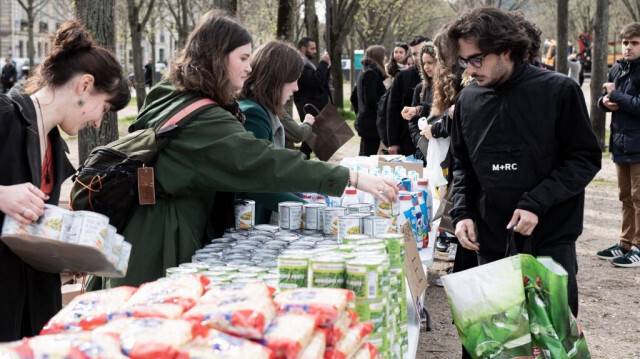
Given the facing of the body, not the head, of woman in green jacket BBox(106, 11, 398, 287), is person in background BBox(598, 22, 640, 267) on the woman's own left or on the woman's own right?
on the woman's own left

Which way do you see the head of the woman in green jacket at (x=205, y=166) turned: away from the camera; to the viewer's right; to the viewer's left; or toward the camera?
to the viewer's right

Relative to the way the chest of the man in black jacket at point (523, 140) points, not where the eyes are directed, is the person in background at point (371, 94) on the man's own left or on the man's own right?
on the man's own right

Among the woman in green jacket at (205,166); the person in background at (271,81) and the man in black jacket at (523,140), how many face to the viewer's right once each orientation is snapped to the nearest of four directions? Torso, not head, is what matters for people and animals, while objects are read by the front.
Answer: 2

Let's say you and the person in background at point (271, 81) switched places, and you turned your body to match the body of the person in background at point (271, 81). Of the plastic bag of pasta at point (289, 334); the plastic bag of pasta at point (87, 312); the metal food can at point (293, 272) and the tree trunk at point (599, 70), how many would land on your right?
3

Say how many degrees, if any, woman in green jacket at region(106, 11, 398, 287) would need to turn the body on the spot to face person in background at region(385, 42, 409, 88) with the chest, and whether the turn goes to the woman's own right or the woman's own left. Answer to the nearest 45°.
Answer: approximately 90° to the woman's own left

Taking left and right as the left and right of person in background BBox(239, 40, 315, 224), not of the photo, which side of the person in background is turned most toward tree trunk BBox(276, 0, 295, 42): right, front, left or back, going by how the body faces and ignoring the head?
left

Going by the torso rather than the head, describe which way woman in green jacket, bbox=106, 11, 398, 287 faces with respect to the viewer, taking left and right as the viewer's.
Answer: facing to the right of the viewer

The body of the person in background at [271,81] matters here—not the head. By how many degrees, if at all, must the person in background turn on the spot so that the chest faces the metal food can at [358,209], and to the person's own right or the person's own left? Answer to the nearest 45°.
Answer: approximately 45° to the person's own right

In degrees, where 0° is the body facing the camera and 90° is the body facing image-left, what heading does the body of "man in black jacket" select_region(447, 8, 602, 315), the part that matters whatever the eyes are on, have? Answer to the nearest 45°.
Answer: approximately 45°

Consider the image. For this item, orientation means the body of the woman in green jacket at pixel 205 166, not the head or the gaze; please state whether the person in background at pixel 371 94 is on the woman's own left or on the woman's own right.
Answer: on the woman's own left

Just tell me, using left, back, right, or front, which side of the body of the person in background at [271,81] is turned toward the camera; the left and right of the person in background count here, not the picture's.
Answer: right
